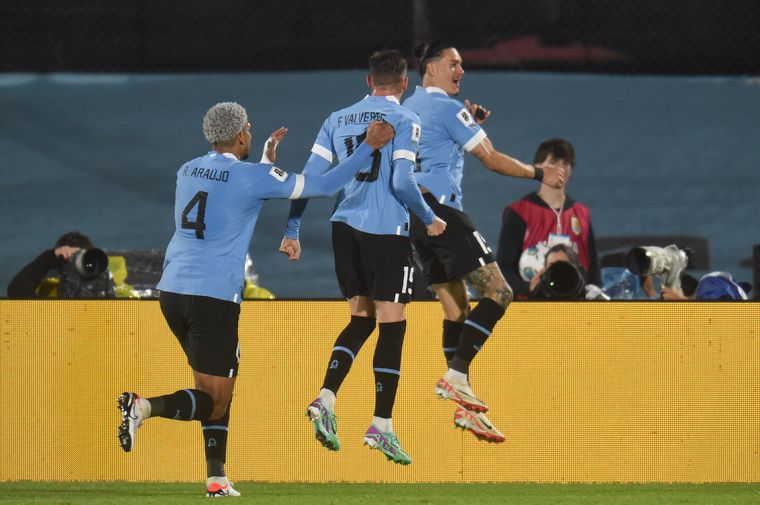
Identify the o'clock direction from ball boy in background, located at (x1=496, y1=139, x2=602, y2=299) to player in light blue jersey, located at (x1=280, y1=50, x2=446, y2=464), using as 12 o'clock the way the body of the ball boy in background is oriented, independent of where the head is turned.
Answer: The player in light blue jersey is roughly at 1 o'clock from the ball boy in background.

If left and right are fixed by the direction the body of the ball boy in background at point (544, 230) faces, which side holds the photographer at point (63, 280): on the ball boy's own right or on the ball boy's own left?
on the ball boy's own right

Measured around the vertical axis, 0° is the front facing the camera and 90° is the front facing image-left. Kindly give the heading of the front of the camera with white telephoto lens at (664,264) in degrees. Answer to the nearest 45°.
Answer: approximately 45°

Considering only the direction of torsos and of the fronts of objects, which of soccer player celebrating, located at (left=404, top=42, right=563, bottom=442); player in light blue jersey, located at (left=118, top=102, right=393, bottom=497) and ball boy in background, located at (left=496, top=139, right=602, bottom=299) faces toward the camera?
the ball boy in background

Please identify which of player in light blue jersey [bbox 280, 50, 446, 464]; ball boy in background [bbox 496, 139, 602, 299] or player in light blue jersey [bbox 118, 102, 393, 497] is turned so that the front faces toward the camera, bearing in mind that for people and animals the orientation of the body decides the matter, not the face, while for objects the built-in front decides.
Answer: the ball boy in background

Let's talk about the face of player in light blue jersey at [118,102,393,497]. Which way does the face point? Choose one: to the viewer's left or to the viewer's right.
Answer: to the viewer's right

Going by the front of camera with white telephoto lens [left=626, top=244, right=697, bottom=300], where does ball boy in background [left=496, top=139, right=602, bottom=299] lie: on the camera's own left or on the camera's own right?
on the camera's own right

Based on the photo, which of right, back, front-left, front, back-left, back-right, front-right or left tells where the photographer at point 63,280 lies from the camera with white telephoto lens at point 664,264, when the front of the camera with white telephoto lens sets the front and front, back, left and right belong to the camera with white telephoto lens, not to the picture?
front-right

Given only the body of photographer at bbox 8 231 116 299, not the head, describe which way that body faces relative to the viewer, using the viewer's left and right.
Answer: facing the viewer and to the right of the viewer

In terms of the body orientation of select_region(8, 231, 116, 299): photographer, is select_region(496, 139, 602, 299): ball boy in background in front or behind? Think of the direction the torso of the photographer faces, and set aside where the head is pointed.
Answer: in front

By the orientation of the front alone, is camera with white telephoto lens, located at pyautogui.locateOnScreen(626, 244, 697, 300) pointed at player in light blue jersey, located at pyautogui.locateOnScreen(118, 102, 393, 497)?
yes
